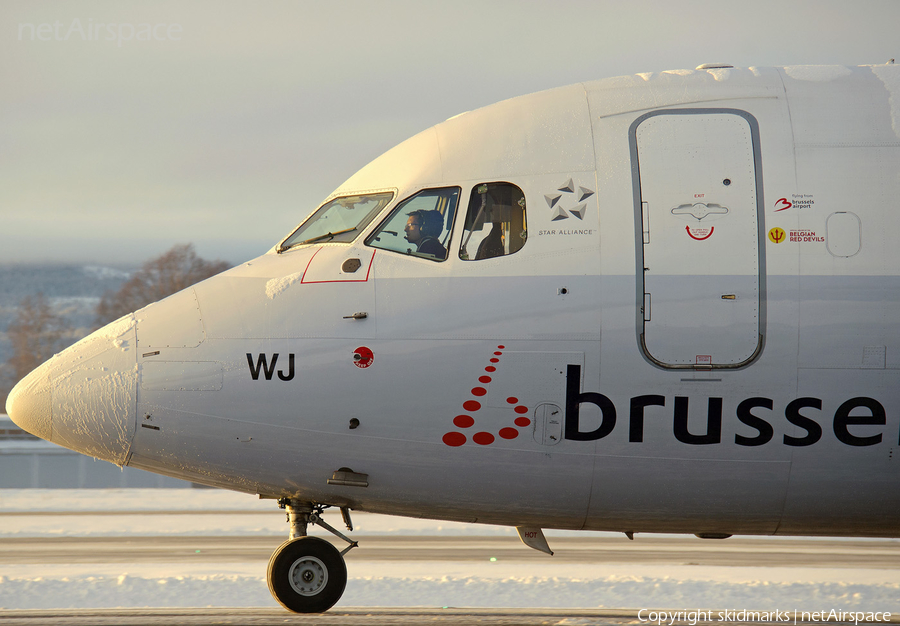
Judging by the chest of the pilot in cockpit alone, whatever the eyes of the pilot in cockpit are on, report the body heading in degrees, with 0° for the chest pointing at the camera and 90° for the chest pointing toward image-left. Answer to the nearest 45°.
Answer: approximately 90°

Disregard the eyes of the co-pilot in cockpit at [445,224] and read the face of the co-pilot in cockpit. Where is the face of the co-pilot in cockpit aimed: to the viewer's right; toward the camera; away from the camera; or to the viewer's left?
to the viewer's left

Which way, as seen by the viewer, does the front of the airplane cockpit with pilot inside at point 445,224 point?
to the viewer's left

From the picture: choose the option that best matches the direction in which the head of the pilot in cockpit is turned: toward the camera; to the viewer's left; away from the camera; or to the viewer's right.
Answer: to the viewer's left

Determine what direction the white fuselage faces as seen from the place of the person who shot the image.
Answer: facing to the left of the viewer
